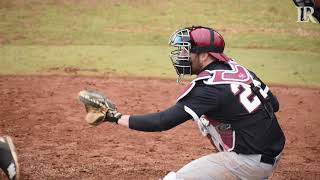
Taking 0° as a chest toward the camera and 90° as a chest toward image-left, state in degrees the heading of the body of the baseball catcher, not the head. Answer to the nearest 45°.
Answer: approximately 90°
